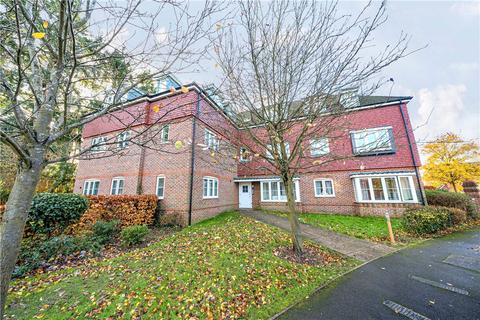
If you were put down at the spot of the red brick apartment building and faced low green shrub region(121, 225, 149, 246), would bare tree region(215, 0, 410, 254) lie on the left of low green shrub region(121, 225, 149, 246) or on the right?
left

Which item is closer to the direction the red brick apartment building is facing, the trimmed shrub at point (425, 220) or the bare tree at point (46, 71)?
the bare tree

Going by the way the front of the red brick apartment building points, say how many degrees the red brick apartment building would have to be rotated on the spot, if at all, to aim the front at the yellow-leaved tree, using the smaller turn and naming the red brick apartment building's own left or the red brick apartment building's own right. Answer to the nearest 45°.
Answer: approximately 90° to the red brick apartment building's own left

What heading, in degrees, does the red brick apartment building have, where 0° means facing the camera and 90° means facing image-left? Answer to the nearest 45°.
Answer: approximately 0°

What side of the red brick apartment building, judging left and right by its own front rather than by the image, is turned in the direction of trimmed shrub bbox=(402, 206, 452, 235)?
left

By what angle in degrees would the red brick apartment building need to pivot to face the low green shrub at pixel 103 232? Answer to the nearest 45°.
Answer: approximately 45° to its right

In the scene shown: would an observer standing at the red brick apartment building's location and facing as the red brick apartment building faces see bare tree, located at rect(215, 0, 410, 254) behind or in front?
in front

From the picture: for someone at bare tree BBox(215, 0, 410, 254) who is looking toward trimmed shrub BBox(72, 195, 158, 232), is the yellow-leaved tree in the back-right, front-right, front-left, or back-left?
back-right

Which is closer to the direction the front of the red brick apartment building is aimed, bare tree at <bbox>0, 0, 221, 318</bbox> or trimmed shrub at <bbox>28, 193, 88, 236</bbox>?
the bare tree

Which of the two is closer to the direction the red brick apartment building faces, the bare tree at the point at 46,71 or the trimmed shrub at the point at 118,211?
the bare tree
